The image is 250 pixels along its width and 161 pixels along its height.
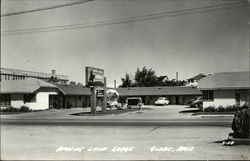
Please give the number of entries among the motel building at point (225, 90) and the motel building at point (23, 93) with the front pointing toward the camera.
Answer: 2

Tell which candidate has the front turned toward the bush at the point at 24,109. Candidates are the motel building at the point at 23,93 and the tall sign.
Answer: the motel building

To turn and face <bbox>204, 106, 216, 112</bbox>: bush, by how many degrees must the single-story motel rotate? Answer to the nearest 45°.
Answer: approximately 45° to its left

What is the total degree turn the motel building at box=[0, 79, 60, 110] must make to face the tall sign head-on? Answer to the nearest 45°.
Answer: approximately 45° to its left

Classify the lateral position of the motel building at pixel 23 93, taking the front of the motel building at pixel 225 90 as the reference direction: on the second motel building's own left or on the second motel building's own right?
on the second motel building's own right

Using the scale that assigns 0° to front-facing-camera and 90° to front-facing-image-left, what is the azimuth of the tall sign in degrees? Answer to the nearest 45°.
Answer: approximately 315°

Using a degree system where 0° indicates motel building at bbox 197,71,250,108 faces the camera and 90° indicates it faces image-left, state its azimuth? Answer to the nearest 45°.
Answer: approximately 0°

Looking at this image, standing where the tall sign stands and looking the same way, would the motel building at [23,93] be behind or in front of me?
behind

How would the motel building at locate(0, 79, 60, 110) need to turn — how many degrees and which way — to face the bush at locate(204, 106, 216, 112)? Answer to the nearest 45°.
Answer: approximately 45° to its left
